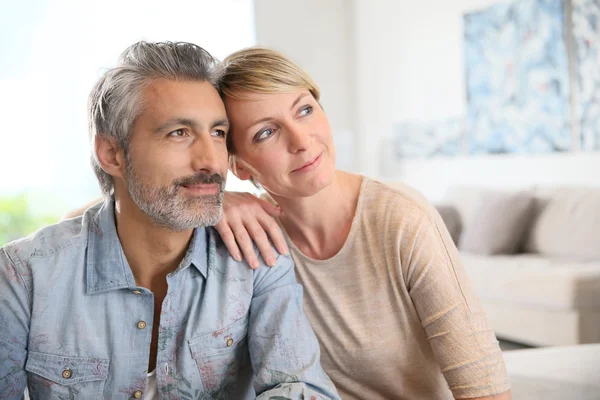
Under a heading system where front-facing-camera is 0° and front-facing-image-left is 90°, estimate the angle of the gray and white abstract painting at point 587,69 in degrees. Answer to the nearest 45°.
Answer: approximately 0°

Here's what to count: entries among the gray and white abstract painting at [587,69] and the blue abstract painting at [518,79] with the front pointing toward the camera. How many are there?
2

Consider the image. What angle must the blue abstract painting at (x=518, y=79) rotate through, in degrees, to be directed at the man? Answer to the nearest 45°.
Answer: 0° — it already faces them

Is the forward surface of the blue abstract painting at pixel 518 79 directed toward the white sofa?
yes

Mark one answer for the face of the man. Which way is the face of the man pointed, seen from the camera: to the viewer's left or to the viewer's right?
to the viewer's right

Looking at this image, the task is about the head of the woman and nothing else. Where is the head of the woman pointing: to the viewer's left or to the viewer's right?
to the viewer's right

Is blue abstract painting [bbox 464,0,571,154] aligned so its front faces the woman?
yes

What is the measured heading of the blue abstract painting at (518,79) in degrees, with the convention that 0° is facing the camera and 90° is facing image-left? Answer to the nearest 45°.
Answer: approximately 0°

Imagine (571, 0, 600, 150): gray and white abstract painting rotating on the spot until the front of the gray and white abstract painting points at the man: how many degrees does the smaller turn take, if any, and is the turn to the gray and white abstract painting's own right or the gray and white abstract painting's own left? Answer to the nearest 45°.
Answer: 0° — it already faces them
